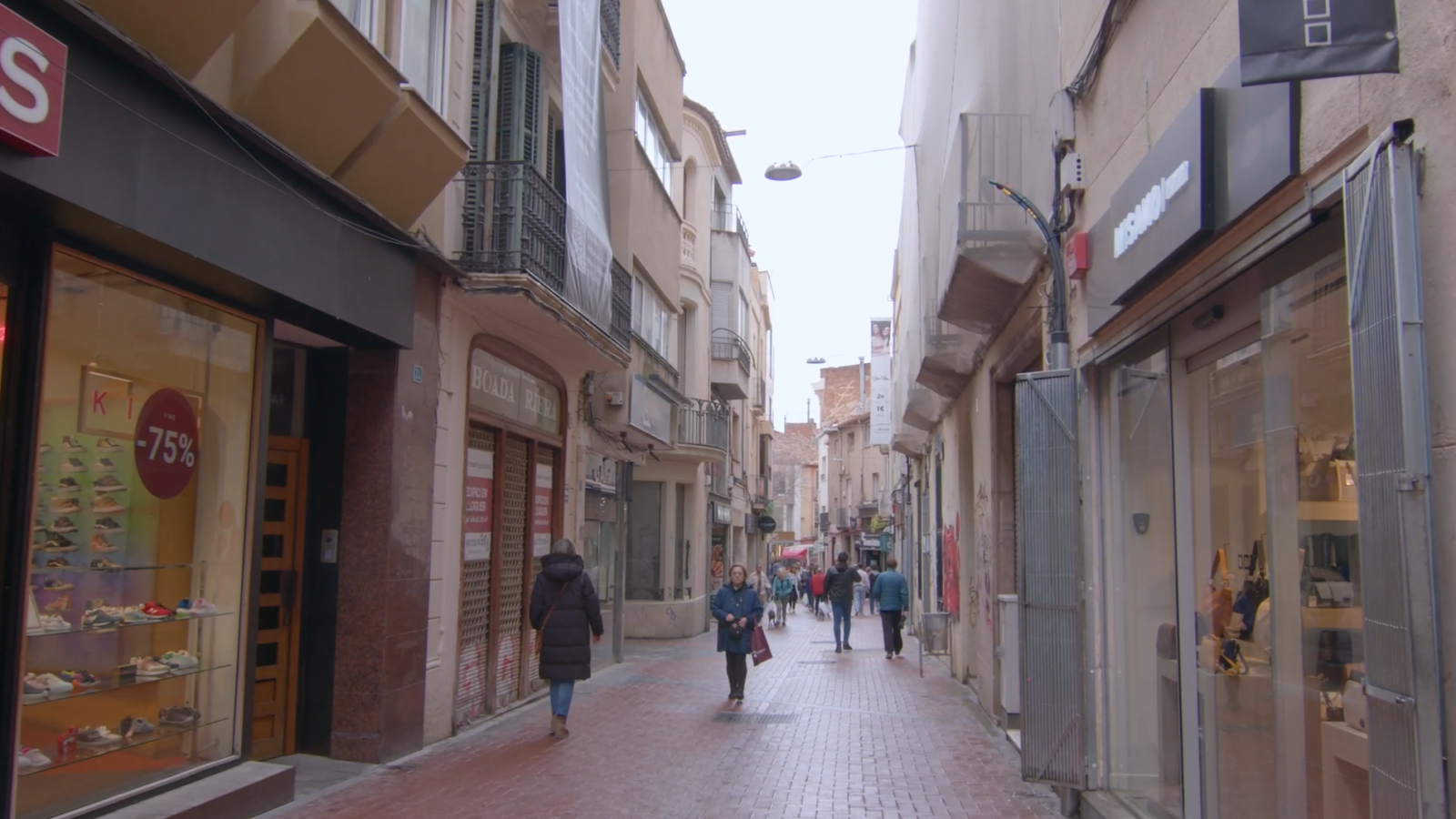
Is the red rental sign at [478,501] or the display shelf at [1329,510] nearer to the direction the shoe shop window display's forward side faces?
the display shelf

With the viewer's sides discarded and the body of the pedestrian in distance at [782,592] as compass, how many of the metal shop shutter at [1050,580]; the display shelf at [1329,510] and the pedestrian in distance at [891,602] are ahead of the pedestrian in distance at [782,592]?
3

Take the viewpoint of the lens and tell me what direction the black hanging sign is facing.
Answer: facing the viewer

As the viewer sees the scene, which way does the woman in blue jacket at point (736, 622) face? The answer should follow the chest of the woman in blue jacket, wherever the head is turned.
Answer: toward the camera

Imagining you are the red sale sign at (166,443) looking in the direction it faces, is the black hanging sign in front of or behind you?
in front

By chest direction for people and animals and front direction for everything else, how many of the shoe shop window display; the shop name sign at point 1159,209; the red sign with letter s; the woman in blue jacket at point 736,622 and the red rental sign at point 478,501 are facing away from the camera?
0

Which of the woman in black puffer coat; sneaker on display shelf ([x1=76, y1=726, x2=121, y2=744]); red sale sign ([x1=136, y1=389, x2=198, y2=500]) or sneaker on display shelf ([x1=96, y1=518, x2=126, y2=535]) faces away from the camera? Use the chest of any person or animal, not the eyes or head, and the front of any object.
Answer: the woman in black puffer coat

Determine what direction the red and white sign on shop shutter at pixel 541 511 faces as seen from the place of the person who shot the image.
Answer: facing the viewer and to the right of the viewer

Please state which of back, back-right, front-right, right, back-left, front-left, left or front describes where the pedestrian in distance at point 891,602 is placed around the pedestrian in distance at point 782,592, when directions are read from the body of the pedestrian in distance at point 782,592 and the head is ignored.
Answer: front

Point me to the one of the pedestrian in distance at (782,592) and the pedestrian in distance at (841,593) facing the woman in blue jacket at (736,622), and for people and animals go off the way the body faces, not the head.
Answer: the pedestrian in distance at (782,592)

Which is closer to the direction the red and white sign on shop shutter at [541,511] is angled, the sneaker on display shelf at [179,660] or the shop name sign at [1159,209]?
the shop name sign

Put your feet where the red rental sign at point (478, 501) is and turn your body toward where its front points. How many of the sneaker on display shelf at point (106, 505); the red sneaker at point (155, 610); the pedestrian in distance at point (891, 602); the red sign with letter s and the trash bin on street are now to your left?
2

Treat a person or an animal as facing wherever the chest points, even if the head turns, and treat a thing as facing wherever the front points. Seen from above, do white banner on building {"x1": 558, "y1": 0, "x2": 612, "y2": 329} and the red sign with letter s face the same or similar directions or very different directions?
same or similar directions
